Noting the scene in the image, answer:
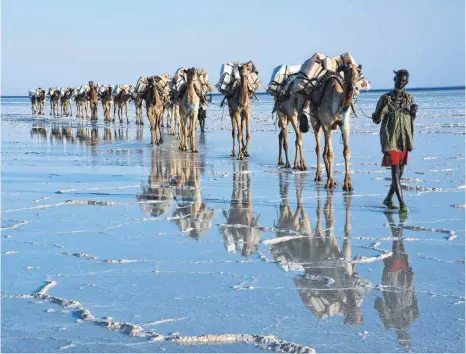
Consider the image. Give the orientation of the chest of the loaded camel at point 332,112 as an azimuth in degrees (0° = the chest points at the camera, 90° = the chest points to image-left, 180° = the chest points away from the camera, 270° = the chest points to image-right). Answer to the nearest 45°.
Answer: approximately 315°

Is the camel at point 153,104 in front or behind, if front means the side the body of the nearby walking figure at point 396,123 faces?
behind

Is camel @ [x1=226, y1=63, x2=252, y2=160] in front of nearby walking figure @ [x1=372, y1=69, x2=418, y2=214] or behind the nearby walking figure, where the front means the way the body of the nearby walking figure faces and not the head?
behind

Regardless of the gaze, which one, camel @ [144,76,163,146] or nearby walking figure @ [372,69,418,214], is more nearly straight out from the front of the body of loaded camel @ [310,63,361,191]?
the nearby walking figure

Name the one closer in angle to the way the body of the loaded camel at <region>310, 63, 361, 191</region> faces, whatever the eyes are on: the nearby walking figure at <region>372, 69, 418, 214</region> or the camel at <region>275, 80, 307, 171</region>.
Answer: the nearby walking figure

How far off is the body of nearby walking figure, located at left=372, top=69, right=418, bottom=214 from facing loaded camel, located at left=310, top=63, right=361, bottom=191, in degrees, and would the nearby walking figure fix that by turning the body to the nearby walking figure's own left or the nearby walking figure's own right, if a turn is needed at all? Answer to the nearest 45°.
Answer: approximately 135° to the nearby walking figure's own right
